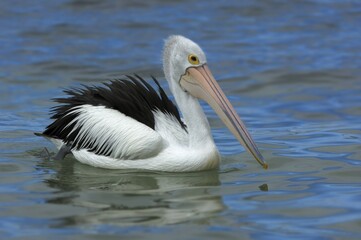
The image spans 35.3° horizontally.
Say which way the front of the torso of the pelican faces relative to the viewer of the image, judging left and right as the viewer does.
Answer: facing to the right of the viewer
